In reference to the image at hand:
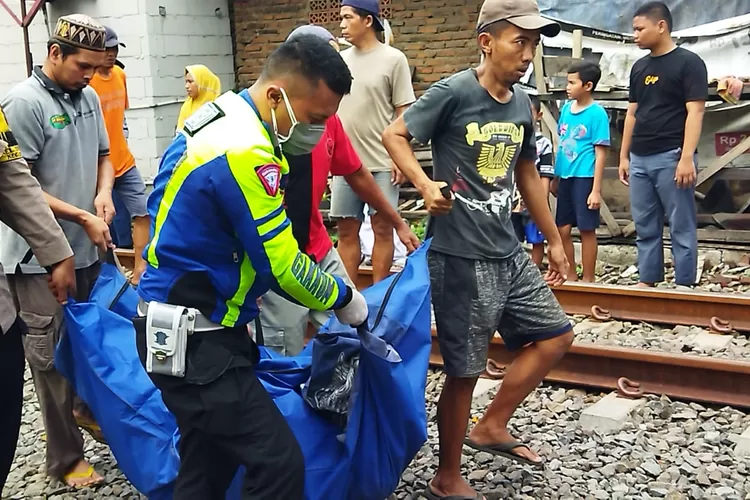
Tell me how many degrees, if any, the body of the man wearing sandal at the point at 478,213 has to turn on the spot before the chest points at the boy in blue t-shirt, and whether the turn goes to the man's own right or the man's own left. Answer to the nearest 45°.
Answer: approximately 135° to the man's own left

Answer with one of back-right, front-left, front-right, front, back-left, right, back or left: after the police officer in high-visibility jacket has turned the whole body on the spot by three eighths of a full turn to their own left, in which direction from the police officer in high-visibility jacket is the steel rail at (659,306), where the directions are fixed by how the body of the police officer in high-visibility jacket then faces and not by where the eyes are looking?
right

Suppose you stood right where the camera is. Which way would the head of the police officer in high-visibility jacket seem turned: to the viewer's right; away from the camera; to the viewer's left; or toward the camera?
to the viewer's right

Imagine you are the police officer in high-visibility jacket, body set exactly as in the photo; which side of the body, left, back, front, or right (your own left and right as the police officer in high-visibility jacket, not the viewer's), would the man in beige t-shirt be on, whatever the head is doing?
left

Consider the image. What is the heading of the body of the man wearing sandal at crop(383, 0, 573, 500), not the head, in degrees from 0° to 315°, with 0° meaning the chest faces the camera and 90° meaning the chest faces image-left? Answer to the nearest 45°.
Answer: approximately 315°

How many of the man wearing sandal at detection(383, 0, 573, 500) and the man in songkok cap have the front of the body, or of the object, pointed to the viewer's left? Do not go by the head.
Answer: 0

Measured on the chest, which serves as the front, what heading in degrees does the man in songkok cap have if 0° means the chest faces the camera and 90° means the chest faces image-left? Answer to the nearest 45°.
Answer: approximately 315°

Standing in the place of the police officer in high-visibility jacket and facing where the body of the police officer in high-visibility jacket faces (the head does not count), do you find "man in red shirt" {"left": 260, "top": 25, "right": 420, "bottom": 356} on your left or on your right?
on your left

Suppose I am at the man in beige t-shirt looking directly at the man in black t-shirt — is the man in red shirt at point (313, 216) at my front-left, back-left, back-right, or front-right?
back-right

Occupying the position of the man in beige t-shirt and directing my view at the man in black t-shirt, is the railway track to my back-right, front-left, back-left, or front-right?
front-right

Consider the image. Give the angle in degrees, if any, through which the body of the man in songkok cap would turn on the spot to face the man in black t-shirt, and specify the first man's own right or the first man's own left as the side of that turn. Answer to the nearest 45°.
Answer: approximately 45° to the first man's own left

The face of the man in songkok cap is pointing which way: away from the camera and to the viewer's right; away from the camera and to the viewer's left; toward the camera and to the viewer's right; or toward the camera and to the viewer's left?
toward the camera and to the viewer's right

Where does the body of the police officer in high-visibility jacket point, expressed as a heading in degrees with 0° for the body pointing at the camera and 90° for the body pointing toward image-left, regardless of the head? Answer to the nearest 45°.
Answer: approximately 270°

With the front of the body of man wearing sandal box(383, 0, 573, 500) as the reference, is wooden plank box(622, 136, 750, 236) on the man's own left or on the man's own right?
on the man's own left

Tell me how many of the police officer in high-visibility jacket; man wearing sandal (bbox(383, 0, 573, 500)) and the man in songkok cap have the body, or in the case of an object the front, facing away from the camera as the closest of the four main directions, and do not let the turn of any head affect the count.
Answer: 0
